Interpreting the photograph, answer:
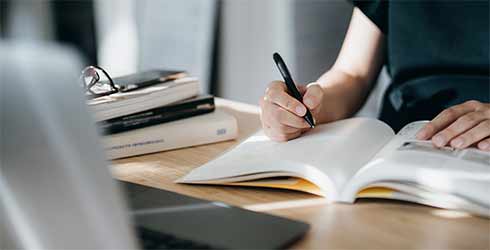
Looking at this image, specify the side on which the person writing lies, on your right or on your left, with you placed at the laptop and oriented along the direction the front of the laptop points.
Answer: on your left

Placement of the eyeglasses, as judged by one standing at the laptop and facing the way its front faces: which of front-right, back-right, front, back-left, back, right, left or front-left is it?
back-left

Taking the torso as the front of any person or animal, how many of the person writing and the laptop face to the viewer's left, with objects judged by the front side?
0

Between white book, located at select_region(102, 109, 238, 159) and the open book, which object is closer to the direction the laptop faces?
the open book

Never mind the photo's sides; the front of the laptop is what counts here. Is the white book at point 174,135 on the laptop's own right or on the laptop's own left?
on the laptop's own left

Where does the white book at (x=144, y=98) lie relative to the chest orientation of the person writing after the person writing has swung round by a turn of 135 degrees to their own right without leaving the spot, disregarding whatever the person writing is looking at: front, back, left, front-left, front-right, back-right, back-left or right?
left

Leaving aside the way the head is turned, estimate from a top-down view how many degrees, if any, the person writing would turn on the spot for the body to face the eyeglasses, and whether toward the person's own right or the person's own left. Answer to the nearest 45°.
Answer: approximately 45° to the person's own right

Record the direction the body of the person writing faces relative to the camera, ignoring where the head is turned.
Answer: toward the camera
